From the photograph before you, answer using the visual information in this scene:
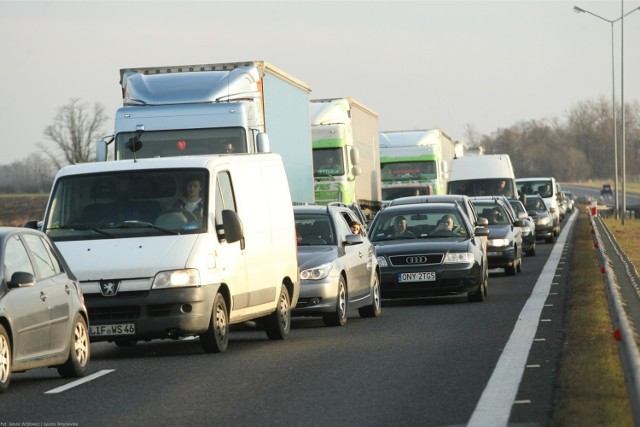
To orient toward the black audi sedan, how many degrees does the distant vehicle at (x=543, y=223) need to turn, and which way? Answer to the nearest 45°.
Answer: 0° — it already faces it

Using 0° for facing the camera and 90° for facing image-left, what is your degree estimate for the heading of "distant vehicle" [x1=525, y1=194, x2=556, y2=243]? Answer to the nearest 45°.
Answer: approximately 0°

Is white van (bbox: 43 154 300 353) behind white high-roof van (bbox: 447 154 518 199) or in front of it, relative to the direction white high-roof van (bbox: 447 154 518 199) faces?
in front

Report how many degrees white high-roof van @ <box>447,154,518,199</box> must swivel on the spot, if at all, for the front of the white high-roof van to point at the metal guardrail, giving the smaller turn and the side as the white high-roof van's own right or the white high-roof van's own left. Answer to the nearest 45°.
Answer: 0° — it already faces it

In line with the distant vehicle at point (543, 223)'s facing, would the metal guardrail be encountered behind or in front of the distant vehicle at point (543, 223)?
in front
